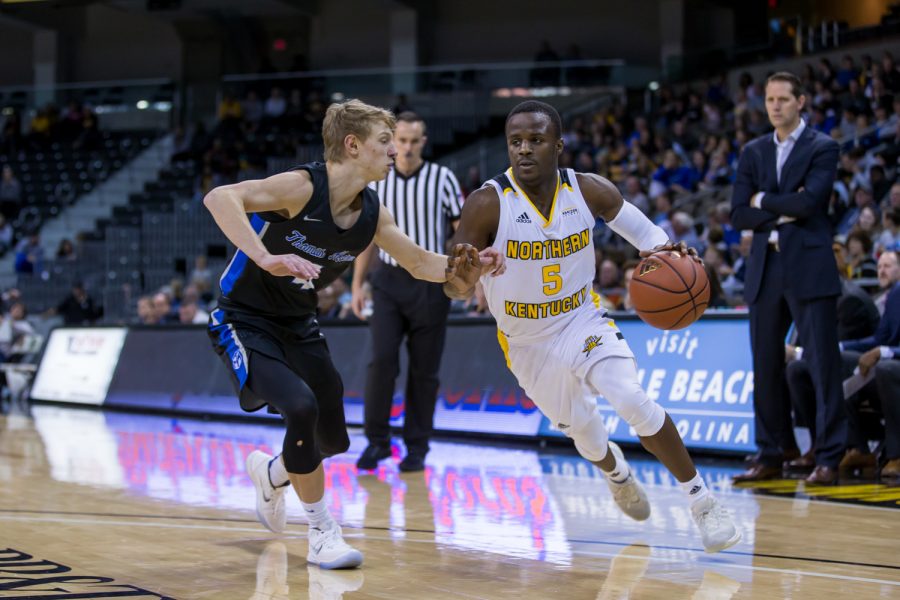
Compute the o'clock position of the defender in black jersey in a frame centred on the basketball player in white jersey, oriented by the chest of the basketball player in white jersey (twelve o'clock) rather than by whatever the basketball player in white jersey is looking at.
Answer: The defender in black jersey is roughly at 2 o'clock from the basketball player in white jersey.

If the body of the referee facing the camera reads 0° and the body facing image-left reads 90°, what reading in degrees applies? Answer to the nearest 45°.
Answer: approximately 0°

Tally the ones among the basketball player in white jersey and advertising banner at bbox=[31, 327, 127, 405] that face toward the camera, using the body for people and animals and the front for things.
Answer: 2

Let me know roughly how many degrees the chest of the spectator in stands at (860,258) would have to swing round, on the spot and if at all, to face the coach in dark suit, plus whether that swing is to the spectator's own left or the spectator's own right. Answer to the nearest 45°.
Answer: approximately 45° to the spectator's own left

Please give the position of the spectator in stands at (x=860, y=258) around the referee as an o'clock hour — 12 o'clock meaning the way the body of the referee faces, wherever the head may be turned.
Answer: The spectator in stands is roughly at 8 o'clock from the referee.

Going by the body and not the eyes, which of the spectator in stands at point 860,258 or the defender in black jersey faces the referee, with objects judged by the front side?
the spectator in stands

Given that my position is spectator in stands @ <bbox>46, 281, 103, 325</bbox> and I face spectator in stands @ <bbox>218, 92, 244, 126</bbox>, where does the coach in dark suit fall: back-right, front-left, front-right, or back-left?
back-right
